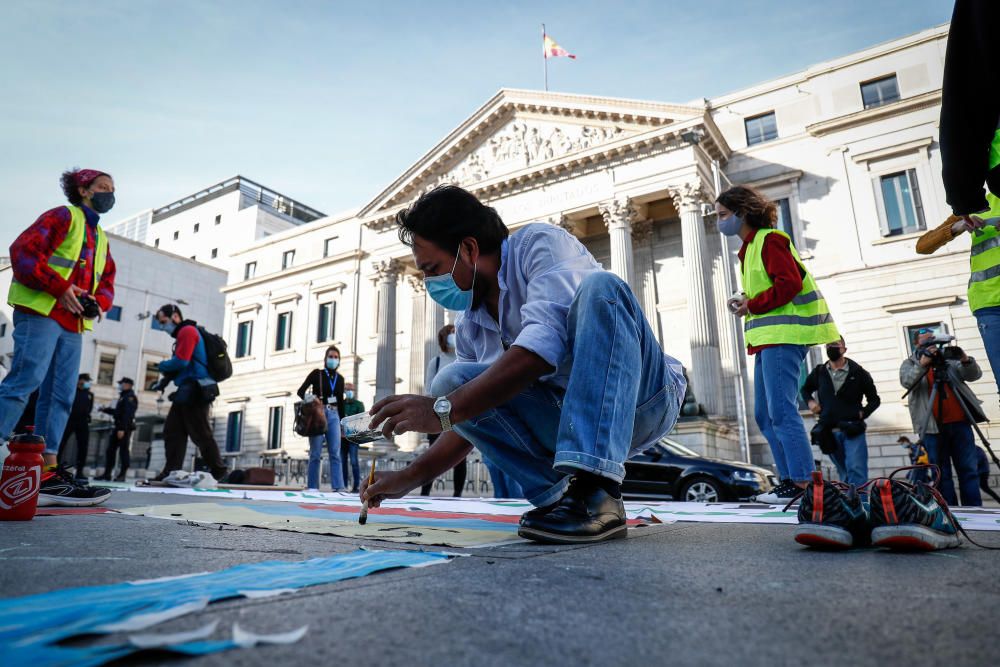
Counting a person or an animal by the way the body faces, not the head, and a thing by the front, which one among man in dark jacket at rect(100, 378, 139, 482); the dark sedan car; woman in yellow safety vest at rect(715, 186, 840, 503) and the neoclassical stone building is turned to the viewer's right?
the dark sedan car

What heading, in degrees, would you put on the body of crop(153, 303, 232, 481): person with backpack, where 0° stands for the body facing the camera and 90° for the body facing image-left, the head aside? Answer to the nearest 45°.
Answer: approximately 90°

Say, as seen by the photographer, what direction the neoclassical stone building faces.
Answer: facing the viewer and to the left of the viewer

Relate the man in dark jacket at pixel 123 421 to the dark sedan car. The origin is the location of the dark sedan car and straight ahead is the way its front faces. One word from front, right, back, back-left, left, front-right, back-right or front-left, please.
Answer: back

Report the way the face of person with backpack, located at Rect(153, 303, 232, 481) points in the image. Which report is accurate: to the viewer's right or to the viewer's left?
to the viewer's left

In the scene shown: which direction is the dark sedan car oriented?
to the viewer's right

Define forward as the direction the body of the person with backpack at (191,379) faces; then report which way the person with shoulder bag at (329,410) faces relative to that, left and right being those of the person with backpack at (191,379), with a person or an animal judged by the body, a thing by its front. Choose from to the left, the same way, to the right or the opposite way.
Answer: to the left

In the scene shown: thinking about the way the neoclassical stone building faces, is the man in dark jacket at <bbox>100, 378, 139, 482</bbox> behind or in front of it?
in front

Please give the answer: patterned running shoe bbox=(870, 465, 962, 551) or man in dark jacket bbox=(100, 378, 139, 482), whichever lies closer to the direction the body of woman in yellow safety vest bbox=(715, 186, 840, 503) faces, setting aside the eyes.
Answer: the man in dark jacket

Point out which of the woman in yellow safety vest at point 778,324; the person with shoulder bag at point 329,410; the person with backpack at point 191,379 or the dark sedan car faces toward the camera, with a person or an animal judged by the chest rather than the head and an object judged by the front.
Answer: the person with shoulder bag at point 329,410

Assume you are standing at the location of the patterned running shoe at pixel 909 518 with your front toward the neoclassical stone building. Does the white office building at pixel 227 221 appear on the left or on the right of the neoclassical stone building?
left

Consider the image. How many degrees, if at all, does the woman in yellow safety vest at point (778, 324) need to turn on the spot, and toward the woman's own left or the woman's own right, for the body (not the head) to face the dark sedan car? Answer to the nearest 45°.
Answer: approximately 90° to the woman's own right

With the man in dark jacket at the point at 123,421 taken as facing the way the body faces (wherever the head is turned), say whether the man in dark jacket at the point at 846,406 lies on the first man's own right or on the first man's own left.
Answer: on the first man's own left

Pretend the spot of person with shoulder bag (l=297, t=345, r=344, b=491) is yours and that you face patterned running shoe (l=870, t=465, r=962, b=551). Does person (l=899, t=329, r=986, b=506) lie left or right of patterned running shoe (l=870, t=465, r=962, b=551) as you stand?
left
